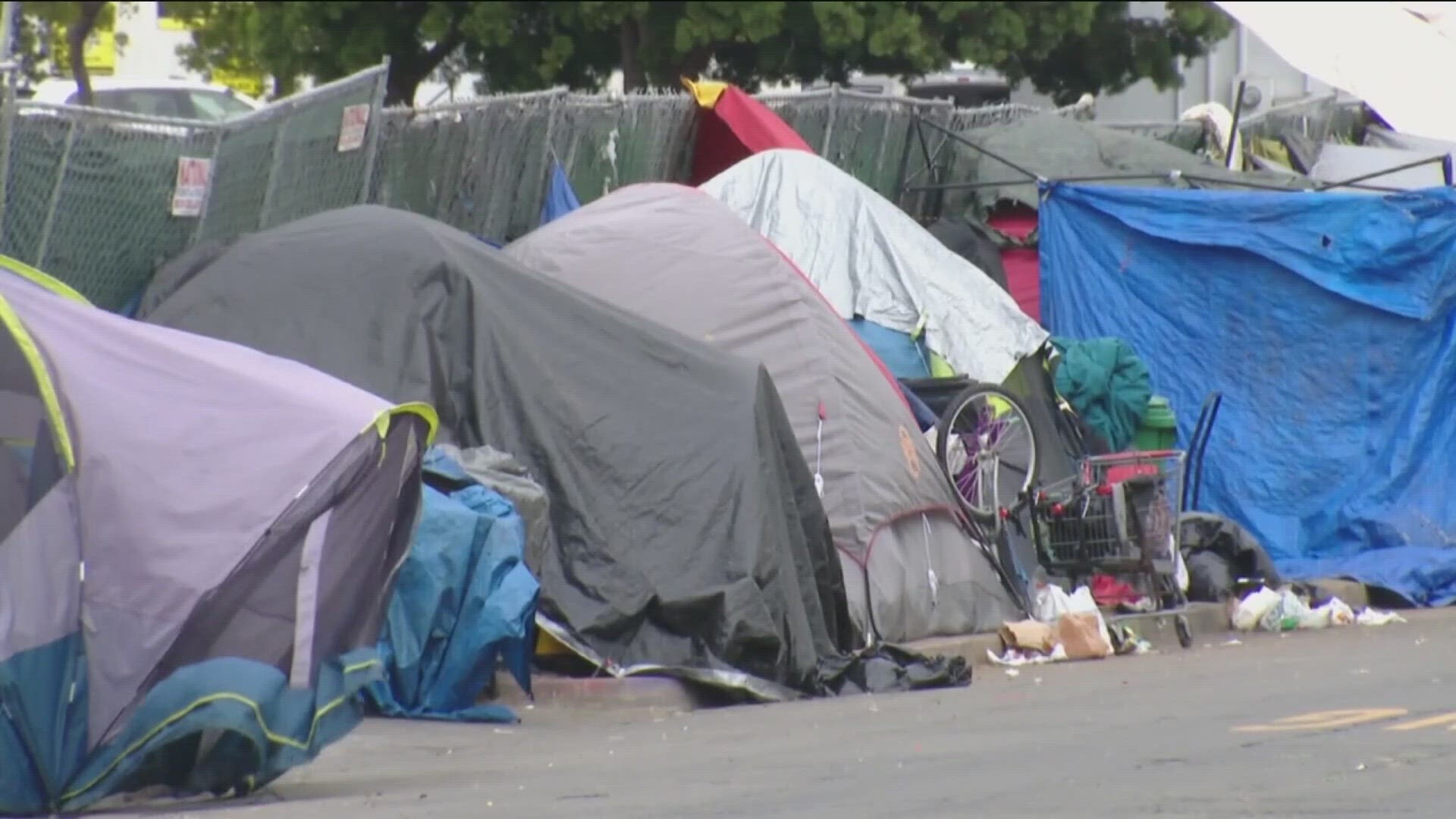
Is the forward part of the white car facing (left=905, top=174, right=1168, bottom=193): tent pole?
no

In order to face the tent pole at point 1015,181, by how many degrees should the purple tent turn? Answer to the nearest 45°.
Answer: approximately 90° to its left

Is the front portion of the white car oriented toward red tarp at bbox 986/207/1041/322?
no

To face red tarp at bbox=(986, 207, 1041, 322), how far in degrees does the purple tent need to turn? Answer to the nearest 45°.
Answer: approximately 90° to its left

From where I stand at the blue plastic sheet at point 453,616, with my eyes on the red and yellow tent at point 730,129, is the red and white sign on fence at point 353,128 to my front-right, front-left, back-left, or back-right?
front-left

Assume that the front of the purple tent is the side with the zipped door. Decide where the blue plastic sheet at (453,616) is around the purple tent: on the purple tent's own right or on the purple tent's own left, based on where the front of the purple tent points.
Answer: on the purple tent's own left

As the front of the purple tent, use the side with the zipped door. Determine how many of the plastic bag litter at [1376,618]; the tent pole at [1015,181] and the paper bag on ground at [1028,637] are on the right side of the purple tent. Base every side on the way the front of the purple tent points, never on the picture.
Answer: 0
